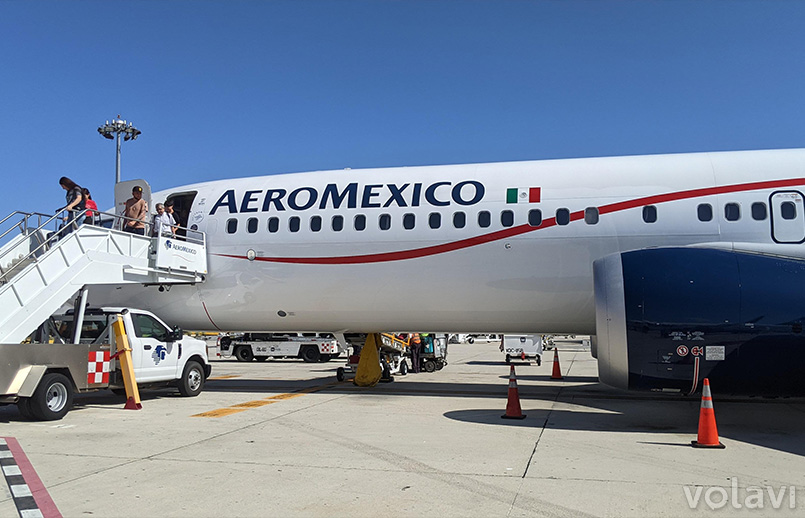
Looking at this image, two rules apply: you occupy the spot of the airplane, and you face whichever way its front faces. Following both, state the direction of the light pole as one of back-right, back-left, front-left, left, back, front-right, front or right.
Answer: front-right

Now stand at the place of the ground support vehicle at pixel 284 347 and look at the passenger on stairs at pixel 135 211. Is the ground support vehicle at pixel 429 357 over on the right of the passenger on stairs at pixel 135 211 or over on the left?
left

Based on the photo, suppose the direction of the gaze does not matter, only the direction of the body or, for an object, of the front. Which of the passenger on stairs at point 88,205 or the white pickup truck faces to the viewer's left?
the passenger on stairs

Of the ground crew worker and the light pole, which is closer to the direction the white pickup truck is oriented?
the ground crew worker

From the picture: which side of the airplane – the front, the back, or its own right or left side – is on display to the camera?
left

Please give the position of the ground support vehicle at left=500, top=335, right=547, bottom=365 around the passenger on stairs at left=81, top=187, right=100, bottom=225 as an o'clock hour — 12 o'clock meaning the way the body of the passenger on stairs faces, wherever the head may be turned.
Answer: The ground support vehicle is roughly at 5 o'clock from the passenger on stairs.

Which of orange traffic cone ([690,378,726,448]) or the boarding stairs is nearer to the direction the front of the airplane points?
the boarding stairs

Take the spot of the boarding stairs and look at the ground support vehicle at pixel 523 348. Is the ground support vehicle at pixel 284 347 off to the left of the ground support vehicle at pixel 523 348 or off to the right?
left

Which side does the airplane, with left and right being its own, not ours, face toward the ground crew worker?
right

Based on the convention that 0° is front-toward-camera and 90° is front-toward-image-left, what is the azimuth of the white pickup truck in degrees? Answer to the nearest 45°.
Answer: approximately 225°

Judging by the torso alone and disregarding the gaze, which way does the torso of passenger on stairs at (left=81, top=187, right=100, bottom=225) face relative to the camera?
to the viewer's left

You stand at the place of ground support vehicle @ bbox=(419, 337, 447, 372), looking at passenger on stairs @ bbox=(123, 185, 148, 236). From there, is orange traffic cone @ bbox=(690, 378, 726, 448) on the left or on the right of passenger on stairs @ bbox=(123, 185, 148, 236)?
left

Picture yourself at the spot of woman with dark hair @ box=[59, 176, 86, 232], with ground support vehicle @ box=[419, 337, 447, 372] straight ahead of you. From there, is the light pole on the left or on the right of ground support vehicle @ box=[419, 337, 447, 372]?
left

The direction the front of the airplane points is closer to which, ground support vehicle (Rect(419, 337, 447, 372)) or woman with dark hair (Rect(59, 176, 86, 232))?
the woman with dark hair
